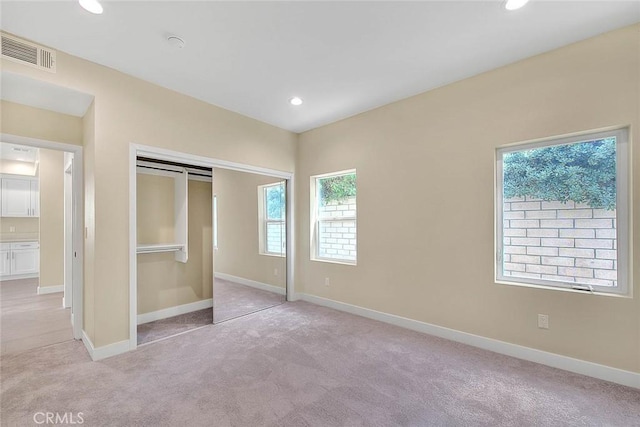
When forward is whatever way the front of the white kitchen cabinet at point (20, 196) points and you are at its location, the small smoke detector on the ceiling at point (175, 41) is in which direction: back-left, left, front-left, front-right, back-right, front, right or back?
front

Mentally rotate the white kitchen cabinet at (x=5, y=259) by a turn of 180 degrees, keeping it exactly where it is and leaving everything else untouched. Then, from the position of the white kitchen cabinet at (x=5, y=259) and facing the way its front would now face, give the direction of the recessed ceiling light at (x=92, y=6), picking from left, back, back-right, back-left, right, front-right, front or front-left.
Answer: back

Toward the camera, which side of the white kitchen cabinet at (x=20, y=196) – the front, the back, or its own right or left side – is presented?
front

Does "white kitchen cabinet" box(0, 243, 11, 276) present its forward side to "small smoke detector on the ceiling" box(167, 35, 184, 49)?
yes

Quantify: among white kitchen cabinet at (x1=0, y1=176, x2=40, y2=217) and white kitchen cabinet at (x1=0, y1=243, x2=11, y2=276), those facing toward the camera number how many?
2

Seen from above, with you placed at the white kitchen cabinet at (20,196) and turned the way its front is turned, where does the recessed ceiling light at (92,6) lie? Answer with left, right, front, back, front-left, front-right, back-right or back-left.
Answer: front

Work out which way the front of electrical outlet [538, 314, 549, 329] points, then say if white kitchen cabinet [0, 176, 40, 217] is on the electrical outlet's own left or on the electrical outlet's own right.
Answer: on the electrical outlet's own right

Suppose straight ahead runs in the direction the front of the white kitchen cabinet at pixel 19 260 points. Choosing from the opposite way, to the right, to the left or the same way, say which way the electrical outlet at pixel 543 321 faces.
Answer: to the right

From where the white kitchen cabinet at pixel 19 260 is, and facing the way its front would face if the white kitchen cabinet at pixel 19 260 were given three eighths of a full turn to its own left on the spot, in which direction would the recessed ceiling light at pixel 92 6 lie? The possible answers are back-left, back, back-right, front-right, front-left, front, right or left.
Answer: back-right

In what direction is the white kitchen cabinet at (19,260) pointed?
toward the camera

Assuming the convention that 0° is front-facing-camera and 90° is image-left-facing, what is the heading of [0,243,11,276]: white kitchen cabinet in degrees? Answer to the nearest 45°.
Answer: approximately 0°

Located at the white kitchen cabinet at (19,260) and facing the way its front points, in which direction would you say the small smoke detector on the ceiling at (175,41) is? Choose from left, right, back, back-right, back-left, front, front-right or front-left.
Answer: front

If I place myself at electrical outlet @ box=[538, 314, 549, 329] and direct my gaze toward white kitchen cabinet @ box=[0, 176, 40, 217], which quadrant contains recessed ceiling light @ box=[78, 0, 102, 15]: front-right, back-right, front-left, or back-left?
front-left
